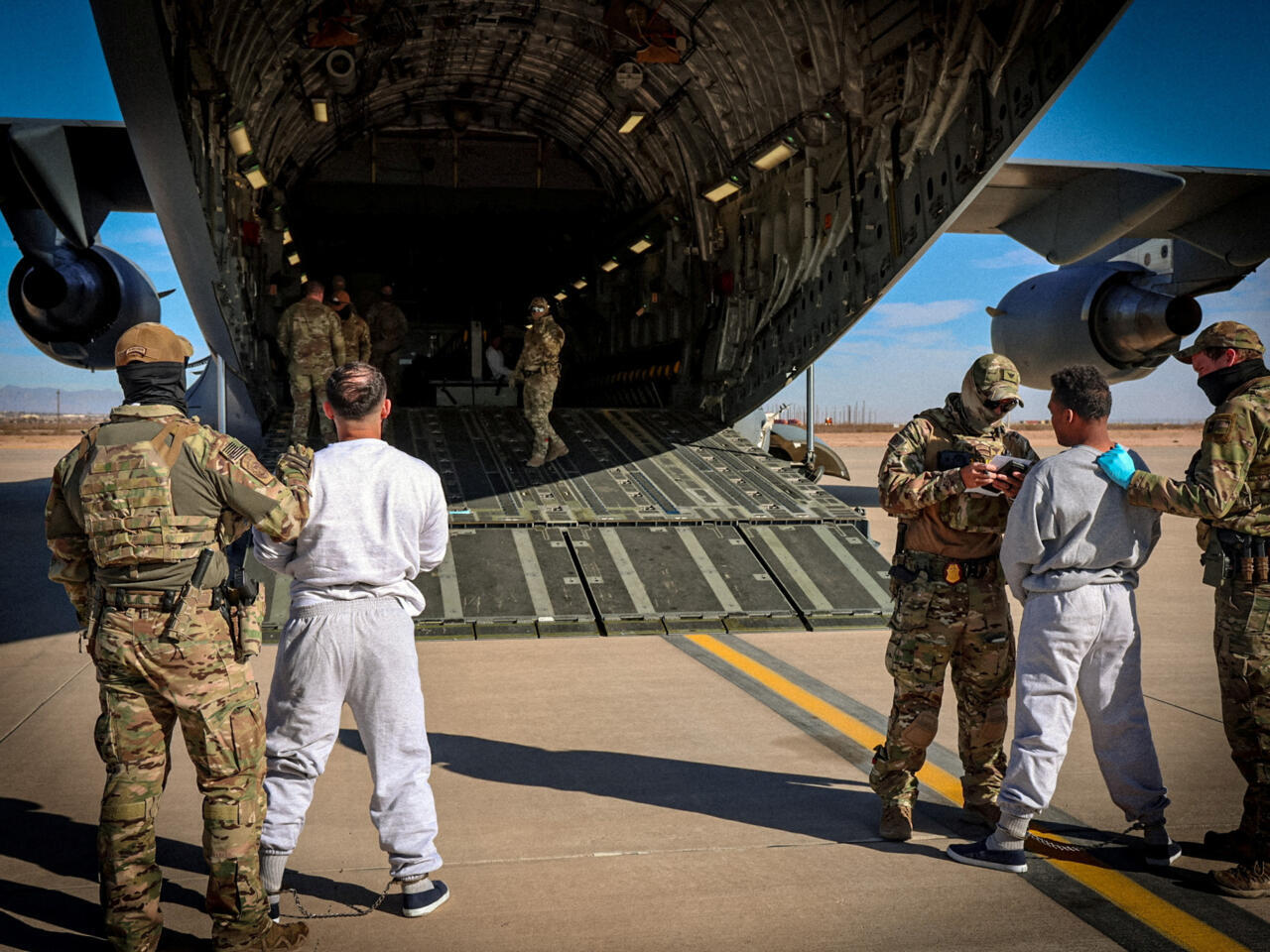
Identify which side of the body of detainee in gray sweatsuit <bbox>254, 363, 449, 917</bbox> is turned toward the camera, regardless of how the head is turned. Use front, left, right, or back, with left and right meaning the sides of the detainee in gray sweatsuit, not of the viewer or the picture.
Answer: back

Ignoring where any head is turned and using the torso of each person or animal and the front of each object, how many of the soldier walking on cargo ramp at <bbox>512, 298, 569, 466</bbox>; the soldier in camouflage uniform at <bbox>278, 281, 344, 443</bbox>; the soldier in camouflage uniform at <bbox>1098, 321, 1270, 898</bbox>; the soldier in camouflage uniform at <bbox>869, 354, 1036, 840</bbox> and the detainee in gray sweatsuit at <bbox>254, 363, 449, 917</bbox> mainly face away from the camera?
2

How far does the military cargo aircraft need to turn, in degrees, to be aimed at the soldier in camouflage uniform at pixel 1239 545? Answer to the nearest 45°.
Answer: approximately 180°

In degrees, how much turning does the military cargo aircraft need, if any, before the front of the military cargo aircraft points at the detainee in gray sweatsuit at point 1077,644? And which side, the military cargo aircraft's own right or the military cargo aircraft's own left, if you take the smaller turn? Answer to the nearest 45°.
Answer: approximately 180°

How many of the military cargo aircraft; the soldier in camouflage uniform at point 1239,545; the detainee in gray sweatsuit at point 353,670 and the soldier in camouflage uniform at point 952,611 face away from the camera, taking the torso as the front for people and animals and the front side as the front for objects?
2

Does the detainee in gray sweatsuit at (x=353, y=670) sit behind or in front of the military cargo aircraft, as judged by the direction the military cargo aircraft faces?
behind

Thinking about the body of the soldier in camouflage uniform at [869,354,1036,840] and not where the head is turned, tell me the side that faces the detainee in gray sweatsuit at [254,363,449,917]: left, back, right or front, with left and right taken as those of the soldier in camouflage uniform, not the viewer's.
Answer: right

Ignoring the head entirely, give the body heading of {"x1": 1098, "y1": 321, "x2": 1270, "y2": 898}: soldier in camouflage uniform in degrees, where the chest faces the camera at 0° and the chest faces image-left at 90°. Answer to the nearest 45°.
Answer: approximately 90°

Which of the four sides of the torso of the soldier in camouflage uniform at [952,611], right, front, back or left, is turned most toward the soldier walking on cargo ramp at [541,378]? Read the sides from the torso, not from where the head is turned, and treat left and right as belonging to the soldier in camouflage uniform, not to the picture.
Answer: back

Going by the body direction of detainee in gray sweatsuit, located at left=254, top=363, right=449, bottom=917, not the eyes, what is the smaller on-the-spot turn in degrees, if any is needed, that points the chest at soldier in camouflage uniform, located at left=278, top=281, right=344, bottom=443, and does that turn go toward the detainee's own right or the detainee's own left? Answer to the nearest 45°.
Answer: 0° — they already face them

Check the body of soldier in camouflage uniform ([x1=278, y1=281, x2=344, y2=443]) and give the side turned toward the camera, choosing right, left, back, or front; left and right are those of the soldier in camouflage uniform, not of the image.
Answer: back
